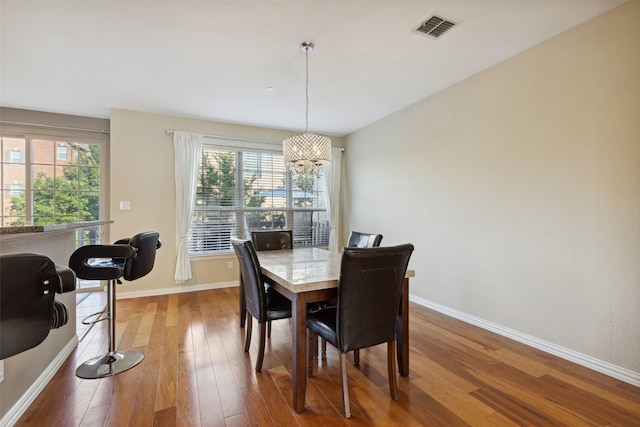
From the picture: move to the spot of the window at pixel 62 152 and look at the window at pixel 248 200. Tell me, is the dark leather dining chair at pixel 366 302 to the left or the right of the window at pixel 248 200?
right

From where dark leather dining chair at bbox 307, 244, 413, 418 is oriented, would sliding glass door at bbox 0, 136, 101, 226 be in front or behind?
in front

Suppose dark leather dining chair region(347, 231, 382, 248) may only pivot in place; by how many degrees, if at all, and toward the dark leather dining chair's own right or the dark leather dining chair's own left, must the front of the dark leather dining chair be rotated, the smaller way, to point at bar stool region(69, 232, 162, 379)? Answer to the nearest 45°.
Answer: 0° — it already faces it

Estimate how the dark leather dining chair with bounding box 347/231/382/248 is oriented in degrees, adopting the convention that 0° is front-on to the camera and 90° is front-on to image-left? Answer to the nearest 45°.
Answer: approximately 45°

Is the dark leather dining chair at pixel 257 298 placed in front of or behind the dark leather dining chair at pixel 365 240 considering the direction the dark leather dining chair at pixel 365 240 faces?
in front

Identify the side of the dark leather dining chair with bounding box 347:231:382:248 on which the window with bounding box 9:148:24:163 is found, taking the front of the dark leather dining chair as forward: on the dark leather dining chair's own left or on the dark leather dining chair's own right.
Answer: on the dark leather dining chair's own right

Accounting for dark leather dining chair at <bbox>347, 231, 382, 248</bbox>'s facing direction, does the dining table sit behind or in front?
in front

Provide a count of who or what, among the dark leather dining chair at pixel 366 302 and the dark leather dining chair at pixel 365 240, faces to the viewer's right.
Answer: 0

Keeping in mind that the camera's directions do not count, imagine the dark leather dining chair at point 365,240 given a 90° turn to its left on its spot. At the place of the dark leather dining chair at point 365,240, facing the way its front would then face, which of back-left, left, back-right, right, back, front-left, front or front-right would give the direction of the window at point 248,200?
back

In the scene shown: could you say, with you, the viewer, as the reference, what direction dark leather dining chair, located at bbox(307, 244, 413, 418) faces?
facing away from the viewer and to the left of the viewer
